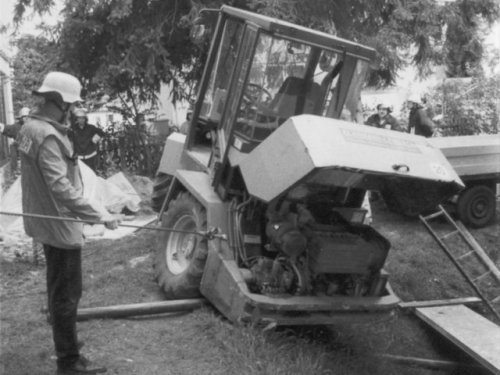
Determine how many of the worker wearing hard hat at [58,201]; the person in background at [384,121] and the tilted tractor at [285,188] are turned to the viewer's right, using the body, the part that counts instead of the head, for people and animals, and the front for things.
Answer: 1

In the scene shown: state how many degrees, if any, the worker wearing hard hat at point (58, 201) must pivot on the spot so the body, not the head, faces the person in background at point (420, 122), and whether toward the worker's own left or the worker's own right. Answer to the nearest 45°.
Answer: approximately 45° to the worker's own left

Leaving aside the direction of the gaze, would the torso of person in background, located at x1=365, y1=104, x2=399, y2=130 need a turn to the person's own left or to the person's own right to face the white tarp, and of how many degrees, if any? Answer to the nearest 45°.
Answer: approximately 45° to the person's own right

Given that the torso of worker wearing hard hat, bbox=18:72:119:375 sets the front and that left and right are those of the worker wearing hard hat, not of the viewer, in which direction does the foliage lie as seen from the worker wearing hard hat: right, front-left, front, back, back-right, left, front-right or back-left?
front-left

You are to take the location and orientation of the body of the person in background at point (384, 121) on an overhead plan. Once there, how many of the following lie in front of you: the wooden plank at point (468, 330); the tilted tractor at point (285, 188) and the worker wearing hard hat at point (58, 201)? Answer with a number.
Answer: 3

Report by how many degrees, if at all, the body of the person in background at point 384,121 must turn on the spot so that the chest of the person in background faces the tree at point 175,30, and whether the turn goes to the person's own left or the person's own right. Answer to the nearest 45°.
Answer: approximately 90° to the person's own right

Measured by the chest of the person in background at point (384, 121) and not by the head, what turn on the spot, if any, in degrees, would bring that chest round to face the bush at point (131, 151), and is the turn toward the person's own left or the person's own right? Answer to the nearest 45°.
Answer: approximately 135° to the person's own right

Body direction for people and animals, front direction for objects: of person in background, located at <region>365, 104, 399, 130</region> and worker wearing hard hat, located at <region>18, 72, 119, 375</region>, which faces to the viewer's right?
the worker wearing hard hat

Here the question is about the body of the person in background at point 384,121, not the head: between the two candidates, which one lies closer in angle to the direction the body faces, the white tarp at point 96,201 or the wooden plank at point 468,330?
the wooden plank

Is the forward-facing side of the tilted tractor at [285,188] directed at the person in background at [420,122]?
no

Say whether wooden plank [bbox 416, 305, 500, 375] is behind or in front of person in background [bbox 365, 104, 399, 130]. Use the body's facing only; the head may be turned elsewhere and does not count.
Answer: in front

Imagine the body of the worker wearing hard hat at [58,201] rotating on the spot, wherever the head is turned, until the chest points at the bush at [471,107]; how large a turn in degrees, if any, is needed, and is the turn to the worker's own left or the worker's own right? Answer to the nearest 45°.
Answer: approximately 45° to the worker's own left

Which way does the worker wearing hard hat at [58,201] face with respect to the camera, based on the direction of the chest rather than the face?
to the viewer's right

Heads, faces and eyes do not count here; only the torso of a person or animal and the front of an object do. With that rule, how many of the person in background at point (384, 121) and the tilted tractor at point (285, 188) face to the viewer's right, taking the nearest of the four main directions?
0

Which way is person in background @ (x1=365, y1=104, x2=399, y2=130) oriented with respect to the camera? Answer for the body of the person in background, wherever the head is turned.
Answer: toward the camera

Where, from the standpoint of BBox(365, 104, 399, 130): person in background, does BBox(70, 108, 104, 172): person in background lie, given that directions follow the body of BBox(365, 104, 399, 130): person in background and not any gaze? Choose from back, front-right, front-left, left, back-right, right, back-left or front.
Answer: right

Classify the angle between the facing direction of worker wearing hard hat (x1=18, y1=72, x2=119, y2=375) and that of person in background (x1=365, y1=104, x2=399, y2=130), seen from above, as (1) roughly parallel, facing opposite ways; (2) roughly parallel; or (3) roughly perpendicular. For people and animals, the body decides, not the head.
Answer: roughly perpendicular

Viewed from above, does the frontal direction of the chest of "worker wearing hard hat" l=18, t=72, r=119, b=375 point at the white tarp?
no

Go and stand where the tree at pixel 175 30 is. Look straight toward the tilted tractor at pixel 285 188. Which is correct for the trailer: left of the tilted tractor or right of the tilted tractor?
left
